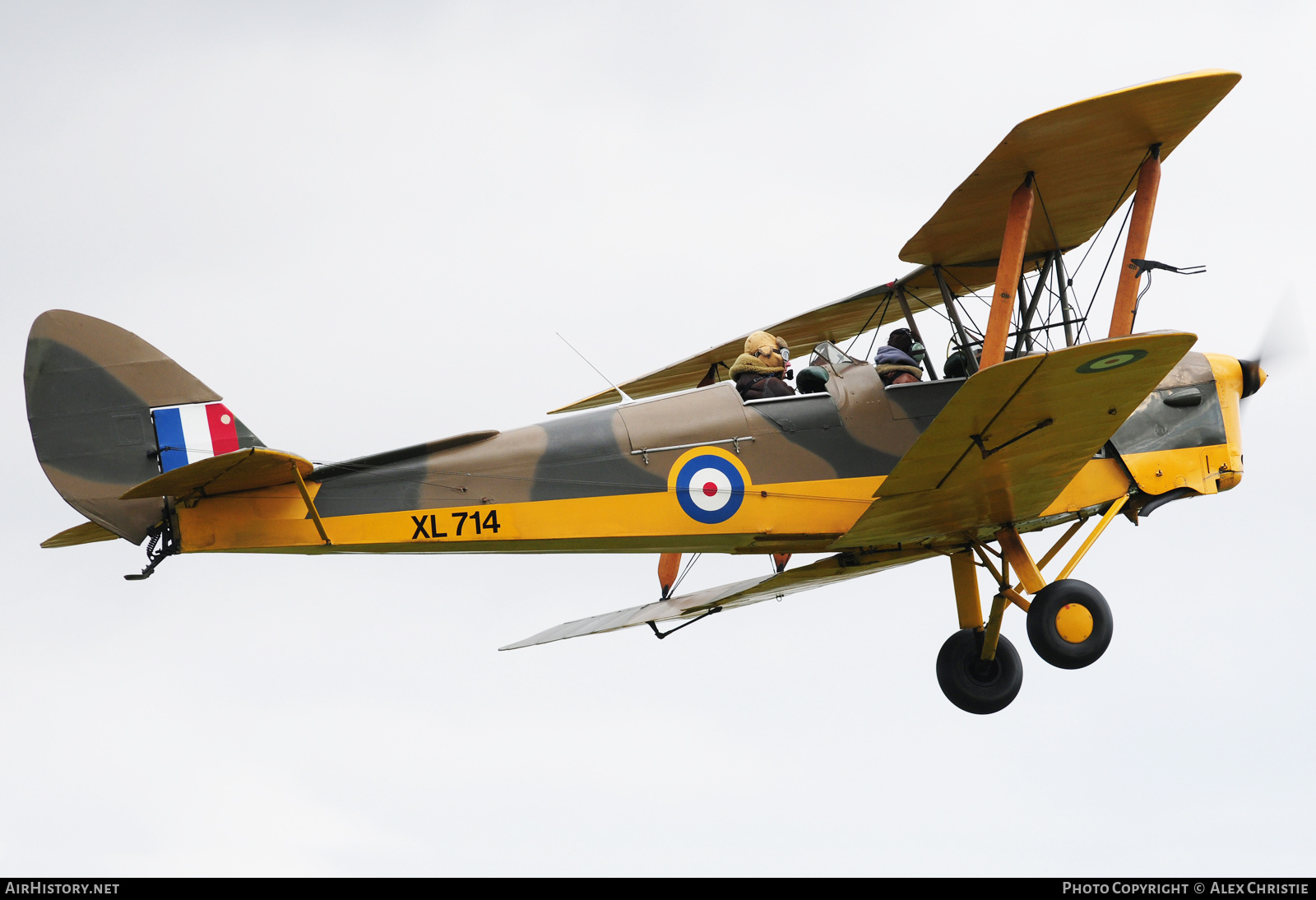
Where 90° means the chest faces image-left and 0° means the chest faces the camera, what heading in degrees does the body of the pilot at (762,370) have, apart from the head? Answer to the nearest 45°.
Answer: approximately 270°

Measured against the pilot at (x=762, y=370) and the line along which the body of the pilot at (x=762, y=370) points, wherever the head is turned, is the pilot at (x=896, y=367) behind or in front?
in front
